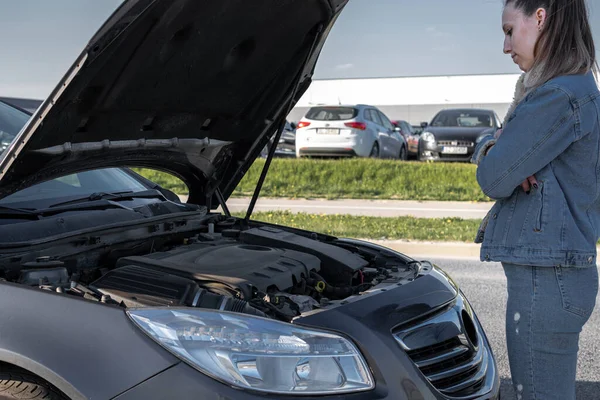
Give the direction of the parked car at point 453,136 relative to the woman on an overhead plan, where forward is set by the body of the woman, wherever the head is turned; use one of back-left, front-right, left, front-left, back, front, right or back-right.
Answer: right

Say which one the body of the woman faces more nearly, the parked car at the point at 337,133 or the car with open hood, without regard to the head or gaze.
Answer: the car with open hood

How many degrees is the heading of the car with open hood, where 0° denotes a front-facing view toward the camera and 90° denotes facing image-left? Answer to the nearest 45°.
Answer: approximately 315°

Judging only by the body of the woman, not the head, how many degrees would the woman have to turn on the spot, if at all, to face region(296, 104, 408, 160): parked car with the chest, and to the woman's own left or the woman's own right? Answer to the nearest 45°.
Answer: approximately 90° to the woman's own right

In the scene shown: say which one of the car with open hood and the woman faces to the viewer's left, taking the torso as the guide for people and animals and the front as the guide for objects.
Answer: the woman

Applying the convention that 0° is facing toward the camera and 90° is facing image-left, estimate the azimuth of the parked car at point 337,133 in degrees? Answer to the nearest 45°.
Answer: approximately 225°

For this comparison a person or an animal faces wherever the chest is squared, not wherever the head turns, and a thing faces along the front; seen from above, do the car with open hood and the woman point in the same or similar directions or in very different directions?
very different directions

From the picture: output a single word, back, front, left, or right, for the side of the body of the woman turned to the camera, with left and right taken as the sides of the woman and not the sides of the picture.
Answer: left

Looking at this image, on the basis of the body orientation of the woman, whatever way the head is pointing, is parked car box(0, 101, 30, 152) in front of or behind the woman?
in front

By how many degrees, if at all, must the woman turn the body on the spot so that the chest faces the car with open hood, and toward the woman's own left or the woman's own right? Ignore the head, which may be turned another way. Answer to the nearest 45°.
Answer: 0° — they already face it

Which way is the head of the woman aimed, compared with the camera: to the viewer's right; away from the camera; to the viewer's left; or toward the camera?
to the viewer's left

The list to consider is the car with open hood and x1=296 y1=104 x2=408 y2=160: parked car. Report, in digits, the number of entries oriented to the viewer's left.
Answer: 0

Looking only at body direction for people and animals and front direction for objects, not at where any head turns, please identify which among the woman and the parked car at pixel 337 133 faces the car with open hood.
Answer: the woman
